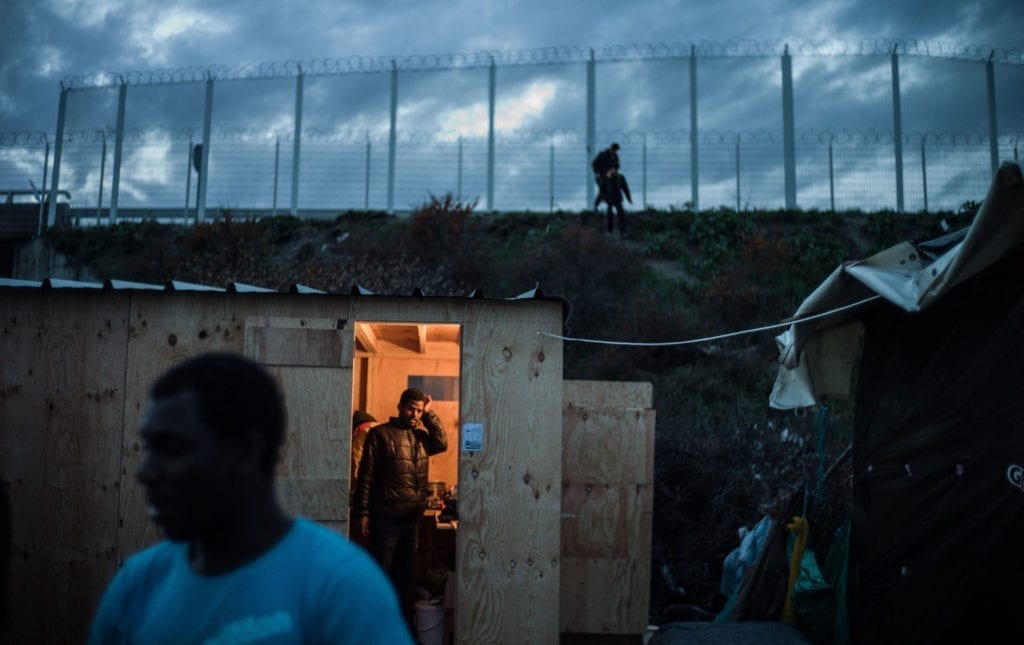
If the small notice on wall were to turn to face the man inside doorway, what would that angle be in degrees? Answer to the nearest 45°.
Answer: approximately 135° to its right

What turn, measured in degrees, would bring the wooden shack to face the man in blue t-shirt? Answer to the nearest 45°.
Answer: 0° — it already faces them

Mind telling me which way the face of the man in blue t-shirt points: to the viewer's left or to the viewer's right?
to the viewer's left

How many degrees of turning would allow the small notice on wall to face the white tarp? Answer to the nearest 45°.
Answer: approximately 45° to its left

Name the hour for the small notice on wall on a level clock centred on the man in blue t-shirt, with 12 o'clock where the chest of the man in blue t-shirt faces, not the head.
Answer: The small notice on wall is roughly at 5 o'clock from the man in blue t-shirt.

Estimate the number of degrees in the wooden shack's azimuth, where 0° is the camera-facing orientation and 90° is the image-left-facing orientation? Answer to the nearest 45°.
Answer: approximately 0°

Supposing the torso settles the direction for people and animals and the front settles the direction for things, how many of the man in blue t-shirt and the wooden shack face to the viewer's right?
0

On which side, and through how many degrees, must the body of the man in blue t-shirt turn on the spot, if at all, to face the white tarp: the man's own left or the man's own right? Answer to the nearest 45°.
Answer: approximately 180°

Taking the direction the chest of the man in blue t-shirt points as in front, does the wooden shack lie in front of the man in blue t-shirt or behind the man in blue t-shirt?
behind

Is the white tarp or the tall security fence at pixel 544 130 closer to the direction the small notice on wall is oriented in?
the white tarp

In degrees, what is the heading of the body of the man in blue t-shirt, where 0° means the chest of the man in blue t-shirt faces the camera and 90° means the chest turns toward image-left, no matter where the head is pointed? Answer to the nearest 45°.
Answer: approximately 45°

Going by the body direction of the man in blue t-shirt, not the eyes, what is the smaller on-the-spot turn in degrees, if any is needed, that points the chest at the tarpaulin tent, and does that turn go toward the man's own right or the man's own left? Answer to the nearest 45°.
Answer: approximately 180°

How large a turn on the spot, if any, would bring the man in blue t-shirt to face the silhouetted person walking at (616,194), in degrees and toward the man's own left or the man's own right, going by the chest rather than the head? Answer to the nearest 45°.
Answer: approximately 180°

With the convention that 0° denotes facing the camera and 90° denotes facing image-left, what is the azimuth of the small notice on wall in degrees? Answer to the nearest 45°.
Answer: approximately 0°
